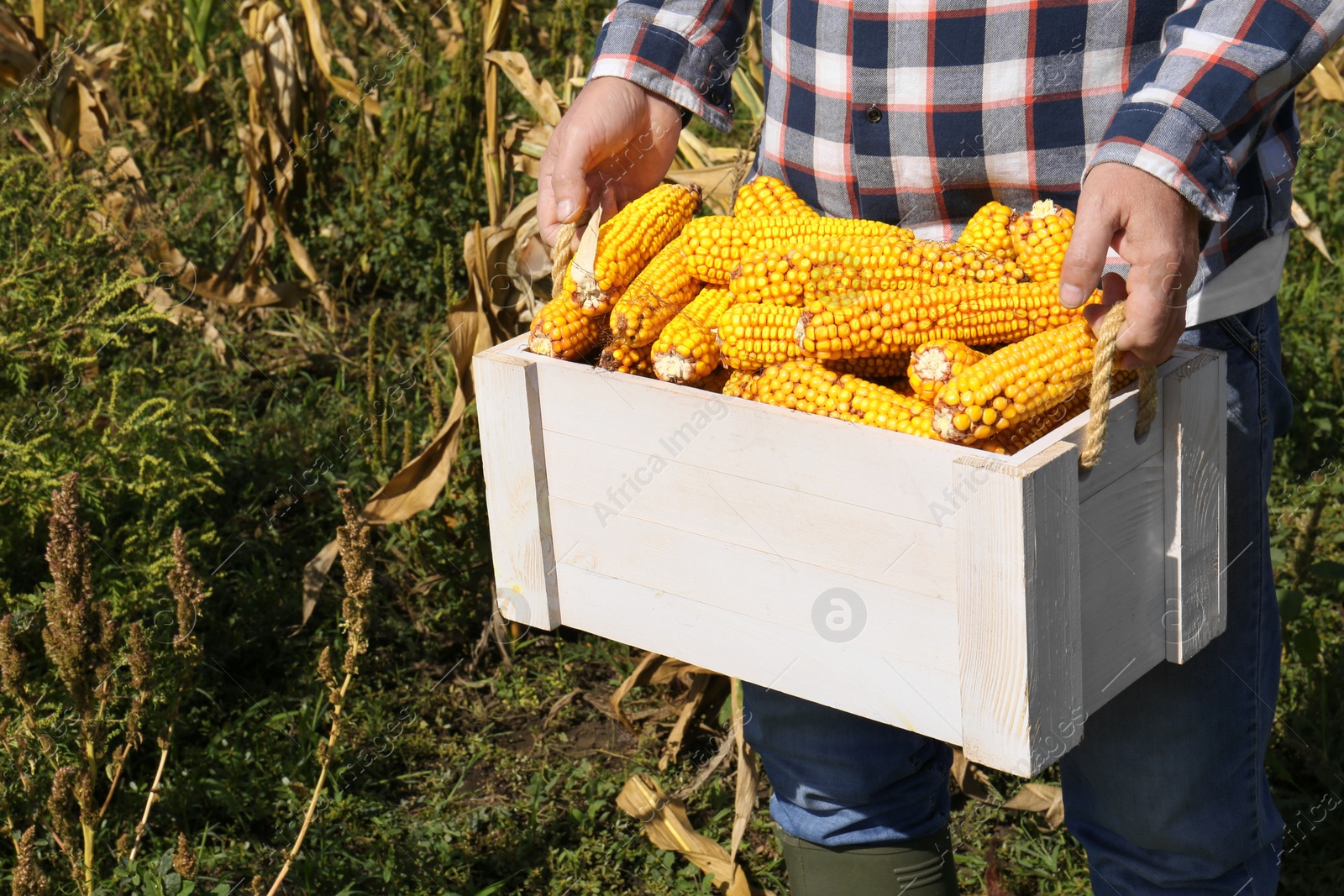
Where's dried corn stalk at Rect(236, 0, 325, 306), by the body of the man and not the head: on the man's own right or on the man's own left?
on the man's own right

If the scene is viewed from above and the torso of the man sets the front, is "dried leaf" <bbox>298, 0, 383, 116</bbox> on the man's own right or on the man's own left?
on the man's own right

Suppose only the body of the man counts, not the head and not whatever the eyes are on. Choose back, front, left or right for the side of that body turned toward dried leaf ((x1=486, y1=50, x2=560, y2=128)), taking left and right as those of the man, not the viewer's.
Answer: right

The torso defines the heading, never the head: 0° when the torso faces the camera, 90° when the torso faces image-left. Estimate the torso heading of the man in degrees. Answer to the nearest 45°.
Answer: approximately 45°

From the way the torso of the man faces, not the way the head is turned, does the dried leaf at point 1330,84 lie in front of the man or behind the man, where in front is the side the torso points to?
behind
